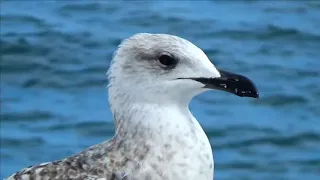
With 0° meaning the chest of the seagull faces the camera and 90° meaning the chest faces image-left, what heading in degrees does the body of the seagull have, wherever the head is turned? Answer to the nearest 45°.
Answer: approximately 270°
